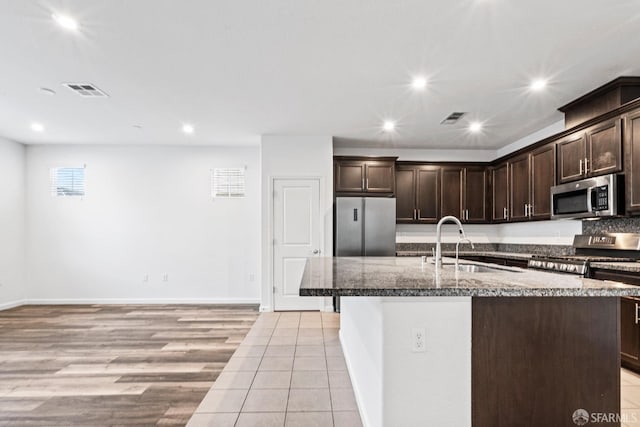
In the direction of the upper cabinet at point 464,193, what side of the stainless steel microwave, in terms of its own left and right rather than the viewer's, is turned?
right

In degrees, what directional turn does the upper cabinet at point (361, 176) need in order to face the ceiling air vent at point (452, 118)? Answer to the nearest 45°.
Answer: approximately 45° to its left

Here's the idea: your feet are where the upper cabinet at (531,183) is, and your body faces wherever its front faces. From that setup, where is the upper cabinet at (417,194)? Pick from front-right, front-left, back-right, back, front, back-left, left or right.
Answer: front-right

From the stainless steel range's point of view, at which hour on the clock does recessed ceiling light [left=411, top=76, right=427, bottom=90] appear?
The recessed ceiling light is roughly at 12 o'clock from the stainless steel range.

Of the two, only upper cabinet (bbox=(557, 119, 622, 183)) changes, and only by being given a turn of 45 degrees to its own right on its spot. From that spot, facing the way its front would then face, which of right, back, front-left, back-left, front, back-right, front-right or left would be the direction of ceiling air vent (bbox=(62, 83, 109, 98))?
front-left

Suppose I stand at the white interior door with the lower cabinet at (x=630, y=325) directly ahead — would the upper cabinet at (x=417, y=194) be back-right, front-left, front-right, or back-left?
front-left

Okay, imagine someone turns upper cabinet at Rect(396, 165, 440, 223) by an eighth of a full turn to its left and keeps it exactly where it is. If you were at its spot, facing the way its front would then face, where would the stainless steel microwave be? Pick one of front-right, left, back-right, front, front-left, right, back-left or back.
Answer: front

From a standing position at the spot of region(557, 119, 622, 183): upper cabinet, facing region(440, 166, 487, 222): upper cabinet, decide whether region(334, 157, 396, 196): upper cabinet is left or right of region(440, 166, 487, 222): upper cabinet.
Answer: left

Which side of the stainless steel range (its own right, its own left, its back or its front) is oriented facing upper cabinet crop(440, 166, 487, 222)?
right

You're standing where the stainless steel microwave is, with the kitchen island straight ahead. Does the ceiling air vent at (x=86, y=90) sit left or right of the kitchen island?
right

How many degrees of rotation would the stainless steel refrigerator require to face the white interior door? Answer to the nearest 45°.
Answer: approximately 90° to its right

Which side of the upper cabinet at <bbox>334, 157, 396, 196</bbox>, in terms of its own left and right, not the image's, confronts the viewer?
front

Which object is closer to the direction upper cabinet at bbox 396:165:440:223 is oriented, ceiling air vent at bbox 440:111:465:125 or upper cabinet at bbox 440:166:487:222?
the ceiling air vent

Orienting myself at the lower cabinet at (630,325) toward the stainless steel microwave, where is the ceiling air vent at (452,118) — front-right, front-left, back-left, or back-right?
front-left

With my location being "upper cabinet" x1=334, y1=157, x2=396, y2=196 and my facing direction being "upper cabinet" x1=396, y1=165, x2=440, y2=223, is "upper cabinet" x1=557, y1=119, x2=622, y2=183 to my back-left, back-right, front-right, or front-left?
front-right

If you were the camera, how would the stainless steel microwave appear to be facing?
facing the viewer and to the left of the viewer

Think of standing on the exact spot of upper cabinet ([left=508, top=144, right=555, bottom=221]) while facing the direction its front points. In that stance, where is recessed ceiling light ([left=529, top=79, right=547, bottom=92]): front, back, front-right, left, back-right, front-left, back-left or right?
front-left

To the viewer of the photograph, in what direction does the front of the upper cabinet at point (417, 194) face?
facing the viewer

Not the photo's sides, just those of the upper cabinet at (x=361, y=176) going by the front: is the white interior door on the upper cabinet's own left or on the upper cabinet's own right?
on the upper cabinet's own right
